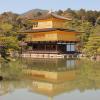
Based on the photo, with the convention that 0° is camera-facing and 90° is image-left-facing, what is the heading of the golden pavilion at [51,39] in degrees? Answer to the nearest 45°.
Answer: approximately 45°
